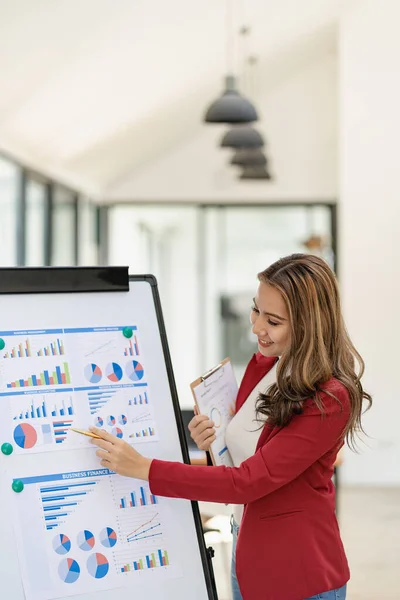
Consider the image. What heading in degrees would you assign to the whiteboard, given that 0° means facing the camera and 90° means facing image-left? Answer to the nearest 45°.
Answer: approximately 0°

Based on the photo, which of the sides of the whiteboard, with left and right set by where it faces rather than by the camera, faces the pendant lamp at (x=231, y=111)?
back

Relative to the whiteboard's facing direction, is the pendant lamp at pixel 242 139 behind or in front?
behind

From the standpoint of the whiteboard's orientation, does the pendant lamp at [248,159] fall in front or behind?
behind
